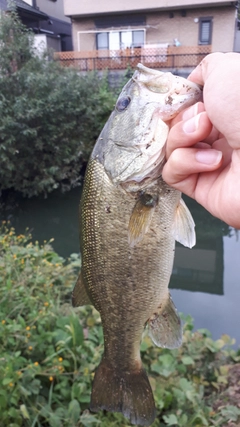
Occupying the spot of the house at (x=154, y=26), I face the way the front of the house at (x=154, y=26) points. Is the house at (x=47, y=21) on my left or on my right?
on my right

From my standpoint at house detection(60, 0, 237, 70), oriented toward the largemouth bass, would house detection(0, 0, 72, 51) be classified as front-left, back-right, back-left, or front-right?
back-right

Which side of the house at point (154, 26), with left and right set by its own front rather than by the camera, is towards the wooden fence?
front

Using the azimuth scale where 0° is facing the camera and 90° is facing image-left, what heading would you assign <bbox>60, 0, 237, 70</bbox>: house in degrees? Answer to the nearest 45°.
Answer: approximately 0°

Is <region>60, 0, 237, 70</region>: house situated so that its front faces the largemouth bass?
yes

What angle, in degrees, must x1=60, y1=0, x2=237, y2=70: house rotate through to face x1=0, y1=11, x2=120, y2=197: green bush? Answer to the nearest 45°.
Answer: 0° — it already faces it
